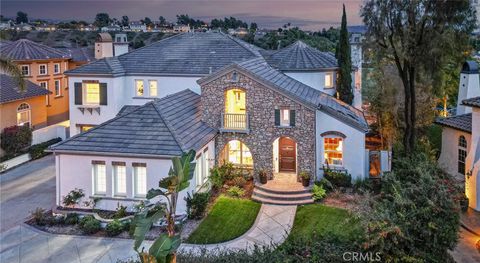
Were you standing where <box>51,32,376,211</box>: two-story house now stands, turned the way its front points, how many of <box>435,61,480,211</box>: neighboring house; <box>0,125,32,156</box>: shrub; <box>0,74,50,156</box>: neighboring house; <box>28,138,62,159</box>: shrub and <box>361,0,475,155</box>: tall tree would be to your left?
2

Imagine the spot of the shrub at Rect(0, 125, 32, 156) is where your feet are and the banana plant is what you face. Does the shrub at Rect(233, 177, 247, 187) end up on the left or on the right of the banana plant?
left

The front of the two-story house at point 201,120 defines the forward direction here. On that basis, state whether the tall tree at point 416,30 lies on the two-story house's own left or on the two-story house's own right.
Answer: on the two-story house's own left

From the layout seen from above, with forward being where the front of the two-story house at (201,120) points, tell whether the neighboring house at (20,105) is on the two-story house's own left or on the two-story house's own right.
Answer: on the two-story house's own right

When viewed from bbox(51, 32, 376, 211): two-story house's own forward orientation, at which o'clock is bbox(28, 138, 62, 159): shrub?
The shrub is roughly at 4 o'clock from the two-story house.

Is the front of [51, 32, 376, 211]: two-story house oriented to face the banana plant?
yes

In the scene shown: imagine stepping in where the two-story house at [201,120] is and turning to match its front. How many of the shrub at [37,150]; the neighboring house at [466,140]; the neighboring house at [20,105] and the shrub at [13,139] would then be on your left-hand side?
1

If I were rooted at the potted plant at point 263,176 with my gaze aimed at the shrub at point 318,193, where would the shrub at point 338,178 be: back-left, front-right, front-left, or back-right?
front-left

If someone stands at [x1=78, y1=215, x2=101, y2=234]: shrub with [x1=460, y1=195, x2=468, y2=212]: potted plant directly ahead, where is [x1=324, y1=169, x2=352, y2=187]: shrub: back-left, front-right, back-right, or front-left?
front-left

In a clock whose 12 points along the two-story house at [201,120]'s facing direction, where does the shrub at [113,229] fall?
The shrub is roughly at 1 o'clock from the two-story house.

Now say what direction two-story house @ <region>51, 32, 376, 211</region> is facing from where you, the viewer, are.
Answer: facing the viewer

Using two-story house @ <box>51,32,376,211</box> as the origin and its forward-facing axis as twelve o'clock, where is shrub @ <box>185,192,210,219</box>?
The shrub is roughly at 12 o'clock from the two-story house.

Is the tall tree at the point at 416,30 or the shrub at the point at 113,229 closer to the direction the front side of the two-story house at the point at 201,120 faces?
the shrub

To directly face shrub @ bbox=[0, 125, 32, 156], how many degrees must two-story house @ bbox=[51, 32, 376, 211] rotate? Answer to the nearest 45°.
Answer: approximately 135° to its right

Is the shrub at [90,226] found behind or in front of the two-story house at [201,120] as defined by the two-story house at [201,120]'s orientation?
in front
